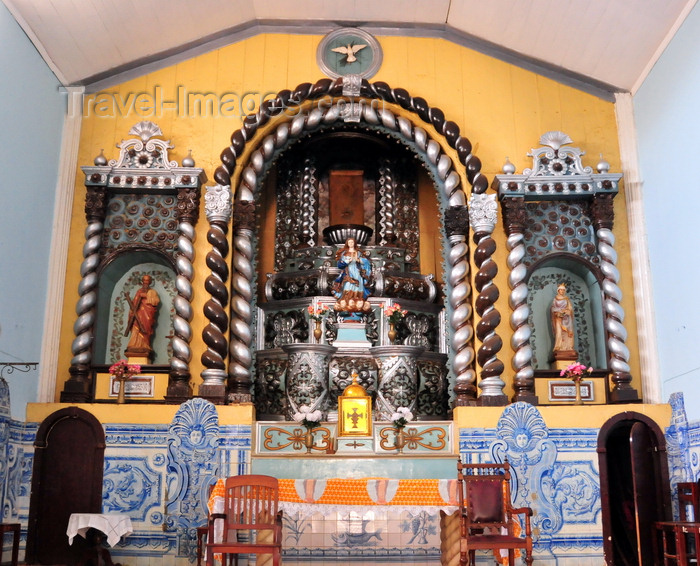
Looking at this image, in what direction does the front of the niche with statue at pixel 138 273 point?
toward the camera

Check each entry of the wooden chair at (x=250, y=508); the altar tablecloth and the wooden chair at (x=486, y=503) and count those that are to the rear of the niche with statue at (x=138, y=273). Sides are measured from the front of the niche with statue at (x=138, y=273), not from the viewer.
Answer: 0

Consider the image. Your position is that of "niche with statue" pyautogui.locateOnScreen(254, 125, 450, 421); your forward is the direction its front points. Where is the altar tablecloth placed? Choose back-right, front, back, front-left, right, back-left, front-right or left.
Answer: front

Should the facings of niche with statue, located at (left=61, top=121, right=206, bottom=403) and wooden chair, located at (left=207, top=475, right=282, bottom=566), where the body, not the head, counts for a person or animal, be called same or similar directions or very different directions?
same or similar directions

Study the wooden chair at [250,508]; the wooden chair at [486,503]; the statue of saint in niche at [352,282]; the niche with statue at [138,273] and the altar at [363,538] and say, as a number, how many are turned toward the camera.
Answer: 5

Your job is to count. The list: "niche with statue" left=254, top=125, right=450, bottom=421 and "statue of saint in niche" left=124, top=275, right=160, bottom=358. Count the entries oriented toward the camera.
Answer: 2

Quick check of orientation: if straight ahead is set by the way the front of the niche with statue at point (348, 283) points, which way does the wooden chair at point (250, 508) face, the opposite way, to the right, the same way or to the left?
the same way

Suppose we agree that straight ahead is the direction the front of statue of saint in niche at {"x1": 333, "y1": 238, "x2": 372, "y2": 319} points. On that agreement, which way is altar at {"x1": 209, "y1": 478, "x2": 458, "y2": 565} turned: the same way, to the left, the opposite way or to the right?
the same way

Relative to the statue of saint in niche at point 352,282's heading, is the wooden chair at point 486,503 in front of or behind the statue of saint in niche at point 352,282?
in front

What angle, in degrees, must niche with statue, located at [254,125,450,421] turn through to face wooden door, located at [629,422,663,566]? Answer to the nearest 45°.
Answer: approximately 45° to its left

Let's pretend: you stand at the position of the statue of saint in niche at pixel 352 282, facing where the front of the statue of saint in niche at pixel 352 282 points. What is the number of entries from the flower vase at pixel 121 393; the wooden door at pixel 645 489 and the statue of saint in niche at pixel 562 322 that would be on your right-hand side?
1

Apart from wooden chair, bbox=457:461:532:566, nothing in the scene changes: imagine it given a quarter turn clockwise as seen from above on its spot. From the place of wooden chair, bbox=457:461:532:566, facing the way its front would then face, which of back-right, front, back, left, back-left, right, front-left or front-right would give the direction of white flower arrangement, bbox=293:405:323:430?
front-right

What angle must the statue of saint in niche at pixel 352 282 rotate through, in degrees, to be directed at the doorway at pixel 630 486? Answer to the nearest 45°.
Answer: approximately 90° to its left

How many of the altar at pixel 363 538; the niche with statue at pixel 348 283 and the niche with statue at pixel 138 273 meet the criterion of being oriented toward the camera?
3

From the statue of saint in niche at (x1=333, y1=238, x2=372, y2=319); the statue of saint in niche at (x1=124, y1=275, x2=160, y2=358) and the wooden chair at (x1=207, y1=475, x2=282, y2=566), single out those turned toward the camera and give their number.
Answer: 3

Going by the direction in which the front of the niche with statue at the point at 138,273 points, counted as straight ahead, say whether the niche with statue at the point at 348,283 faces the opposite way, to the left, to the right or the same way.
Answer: the same way

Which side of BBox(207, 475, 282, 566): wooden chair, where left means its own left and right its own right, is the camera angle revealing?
front

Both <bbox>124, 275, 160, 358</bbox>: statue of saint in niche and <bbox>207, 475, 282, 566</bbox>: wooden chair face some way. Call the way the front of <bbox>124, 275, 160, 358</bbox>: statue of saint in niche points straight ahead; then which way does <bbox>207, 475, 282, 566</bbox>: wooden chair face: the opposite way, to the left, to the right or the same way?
the same way

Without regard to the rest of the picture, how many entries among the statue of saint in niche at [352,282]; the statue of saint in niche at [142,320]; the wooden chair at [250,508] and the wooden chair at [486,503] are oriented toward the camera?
4

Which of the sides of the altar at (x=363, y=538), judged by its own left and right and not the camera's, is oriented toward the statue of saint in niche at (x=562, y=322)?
left

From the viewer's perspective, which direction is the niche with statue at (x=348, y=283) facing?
toward the camera
